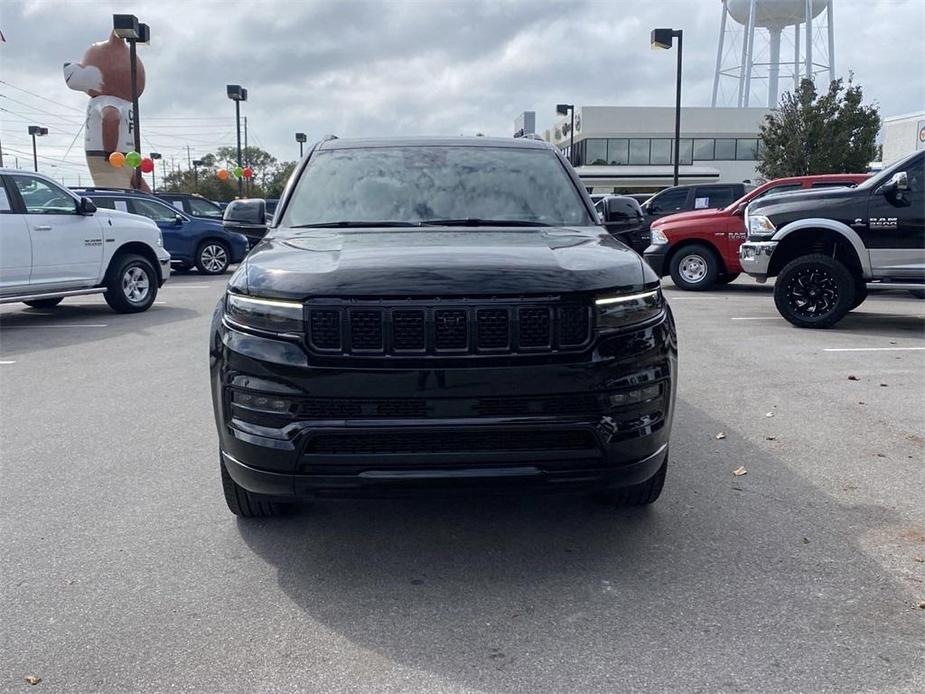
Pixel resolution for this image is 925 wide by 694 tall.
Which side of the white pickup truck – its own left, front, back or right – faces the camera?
right

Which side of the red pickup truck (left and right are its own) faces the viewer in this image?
left

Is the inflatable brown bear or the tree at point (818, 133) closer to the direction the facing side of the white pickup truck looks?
the tree

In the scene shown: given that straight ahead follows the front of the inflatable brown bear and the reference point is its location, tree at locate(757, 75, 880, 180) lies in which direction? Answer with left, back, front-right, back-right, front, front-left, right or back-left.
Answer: back-left

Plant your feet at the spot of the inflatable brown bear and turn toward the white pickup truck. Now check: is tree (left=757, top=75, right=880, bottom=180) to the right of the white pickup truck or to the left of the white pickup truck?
left

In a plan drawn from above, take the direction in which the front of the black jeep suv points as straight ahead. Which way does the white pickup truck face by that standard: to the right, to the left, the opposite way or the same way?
to the left

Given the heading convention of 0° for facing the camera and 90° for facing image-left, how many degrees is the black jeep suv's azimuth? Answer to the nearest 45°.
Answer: approximately 0°

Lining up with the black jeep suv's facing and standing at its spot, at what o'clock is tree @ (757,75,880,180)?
The tree is roughly at 7 o'clock from the black jeep suv.

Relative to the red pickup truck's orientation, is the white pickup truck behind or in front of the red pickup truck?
in front

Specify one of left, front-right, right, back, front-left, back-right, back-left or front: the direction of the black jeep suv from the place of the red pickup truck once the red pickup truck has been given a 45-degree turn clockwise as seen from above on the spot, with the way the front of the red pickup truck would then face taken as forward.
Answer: back-left

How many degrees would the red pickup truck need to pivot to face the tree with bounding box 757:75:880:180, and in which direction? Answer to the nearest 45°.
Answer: approximately 90° to its right
